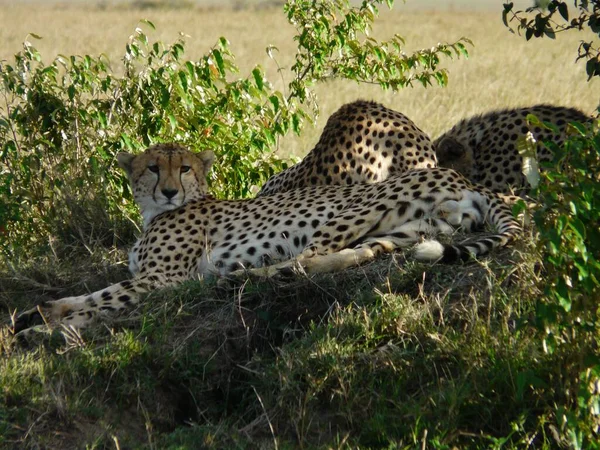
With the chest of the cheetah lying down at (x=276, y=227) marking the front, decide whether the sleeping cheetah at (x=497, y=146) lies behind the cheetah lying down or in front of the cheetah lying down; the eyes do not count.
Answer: behind

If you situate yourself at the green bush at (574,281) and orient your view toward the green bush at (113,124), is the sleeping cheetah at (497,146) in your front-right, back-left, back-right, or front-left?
front-right

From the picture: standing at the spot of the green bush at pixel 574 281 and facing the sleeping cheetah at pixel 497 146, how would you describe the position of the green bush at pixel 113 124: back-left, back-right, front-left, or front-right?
front-left

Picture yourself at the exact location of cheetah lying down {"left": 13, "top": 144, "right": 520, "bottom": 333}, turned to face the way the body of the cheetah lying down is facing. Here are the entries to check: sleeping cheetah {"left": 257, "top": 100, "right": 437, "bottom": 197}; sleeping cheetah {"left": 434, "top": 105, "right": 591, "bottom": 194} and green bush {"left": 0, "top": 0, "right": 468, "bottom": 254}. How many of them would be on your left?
0

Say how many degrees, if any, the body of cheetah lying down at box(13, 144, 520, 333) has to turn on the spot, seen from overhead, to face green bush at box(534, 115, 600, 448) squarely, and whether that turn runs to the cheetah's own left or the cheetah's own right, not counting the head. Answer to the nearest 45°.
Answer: approximately 135° to the cheetah's own left

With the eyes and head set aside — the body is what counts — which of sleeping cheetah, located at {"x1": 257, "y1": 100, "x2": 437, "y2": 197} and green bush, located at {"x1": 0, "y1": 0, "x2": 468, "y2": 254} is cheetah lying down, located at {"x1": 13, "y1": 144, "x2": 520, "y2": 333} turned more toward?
the green bush

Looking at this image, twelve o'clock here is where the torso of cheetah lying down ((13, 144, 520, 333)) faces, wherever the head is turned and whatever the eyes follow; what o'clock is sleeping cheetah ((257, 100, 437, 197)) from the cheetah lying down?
The sleeping cheetah is roughly at 4 o'clock from the cheetah lying down.

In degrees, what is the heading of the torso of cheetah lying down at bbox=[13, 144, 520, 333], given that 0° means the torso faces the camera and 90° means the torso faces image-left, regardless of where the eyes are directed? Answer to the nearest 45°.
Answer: approximately 90°

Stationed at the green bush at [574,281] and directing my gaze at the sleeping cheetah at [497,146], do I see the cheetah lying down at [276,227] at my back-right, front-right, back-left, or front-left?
front-left

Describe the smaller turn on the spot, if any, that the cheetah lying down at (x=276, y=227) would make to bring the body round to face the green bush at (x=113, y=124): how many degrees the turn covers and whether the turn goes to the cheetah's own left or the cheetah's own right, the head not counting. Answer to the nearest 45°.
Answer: approximately 45° to the cheetah's own right
